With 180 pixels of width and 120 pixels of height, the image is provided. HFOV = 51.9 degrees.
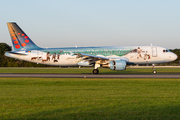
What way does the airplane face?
to the viewer's right
